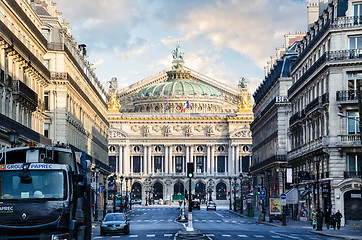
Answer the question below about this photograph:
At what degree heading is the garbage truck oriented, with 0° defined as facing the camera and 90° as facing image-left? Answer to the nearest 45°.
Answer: approximately 0°
